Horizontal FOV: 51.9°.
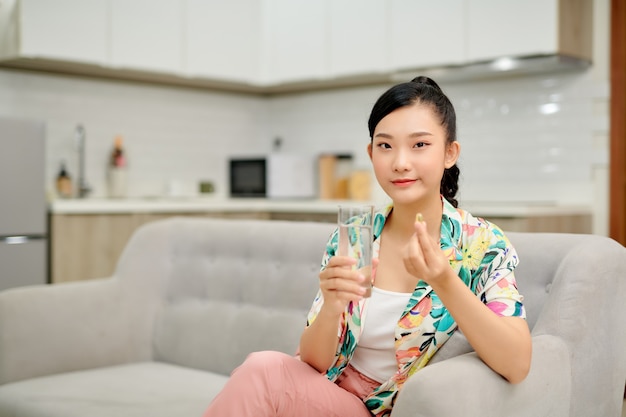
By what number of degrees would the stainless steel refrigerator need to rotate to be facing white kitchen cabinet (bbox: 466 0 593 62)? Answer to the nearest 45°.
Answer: approximately 45° to its left

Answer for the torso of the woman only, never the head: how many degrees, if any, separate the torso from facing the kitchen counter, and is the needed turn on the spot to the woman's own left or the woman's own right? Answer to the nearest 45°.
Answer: approximately 135° to the woman's own right

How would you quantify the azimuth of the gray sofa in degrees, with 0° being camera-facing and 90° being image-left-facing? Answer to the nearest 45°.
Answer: approximately 45°

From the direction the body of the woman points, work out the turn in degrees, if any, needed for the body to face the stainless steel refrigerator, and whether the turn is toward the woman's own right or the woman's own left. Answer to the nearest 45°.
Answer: approximately 90° to the woman's own right

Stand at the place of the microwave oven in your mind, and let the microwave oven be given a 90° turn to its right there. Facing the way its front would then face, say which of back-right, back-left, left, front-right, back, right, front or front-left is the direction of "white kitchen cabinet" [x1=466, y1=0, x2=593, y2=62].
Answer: back

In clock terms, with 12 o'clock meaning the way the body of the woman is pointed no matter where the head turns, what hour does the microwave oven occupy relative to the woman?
The microwave oven is roughly at 4 o'clock from the woman.

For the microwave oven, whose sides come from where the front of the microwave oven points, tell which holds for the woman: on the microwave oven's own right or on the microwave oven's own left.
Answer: on the microwave oven's own left

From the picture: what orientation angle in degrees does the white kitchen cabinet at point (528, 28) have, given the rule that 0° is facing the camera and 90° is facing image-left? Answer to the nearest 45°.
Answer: approximately 45°

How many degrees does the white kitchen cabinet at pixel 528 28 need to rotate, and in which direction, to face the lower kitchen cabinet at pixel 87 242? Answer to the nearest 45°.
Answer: approximately 45° to its right
